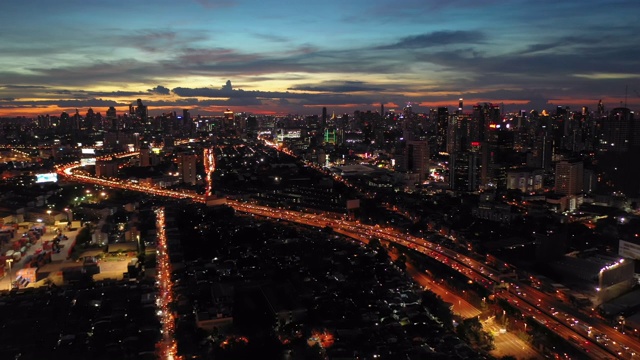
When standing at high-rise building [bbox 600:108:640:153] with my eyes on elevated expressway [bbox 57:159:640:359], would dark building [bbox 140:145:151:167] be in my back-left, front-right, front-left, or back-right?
front-right

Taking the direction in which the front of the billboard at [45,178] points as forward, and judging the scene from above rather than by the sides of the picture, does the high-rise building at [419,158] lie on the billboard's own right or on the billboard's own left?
on the billboard's own left

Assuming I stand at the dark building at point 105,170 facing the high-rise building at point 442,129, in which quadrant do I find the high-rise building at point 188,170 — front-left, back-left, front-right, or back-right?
front-right

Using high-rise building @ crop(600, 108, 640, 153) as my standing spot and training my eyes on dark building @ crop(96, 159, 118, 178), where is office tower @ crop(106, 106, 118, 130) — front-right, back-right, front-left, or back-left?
front-right

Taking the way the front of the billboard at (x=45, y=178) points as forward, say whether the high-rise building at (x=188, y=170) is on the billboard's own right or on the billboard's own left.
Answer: on the billboard's own left

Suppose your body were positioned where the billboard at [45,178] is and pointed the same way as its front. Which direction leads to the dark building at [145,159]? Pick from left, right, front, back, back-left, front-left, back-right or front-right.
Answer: back-left

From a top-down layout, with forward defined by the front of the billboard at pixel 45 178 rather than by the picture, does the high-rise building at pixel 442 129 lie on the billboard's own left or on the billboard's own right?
on the billboard's own left

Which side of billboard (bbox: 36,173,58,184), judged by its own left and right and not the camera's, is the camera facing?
front

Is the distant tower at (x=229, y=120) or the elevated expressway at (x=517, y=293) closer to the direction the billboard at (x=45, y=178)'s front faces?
the elevated expressway

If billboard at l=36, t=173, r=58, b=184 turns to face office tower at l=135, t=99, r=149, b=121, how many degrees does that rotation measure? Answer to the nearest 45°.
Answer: approximately 180°

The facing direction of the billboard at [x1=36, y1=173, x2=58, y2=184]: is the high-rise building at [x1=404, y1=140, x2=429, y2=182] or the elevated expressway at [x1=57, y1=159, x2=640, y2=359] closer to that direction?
the elevated expressway

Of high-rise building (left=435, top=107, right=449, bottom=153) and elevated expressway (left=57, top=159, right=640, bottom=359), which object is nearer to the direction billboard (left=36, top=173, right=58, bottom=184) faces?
the elevated expressway
